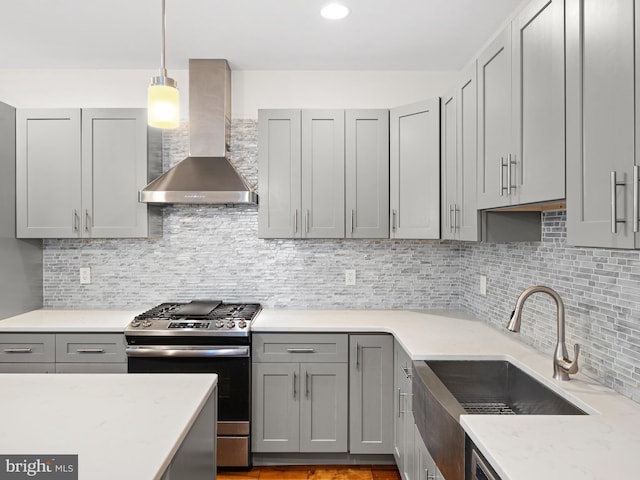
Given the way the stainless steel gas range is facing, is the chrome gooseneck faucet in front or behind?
in front

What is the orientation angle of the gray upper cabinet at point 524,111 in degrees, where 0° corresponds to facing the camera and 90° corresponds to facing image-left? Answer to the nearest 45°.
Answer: approximately 90°

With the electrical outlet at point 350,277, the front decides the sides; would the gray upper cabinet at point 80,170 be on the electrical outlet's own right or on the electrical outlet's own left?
on the electrical outlet's own right

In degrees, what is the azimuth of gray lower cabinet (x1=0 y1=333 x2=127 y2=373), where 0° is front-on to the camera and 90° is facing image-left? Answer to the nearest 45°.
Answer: approximately 0°

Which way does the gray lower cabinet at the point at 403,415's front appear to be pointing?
to the viewer's left

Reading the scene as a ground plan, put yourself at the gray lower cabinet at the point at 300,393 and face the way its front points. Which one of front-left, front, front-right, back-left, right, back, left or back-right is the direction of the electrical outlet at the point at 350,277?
back-left

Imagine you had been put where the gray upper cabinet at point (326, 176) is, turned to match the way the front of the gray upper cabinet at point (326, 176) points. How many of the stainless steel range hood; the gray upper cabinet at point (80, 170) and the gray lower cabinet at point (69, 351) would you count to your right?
3

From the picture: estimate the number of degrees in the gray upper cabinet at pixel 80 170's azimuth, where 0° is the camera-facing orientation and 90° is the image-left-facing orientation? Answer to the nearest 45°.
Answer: approximately 0°

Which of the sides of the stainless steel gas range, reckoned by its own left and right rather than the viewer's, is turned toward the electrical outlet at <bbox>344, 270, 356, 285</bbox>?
left
